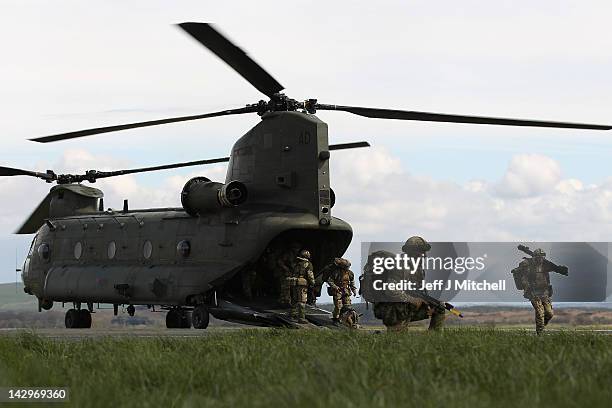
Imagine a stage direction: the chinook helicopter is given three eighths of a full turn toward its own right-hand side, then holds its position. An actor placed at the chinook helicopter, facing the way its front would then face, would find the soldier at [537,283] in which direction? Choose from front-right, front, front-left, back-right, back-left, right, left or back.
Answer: front

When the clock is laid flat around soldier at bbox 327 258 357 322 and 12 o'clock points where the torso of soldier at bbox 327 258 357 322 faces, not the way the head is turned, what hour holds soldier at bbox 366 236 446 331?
soldier at bbox 366 236 446 331 is roughly at 1 o'clock from soldier at bbox 327 258 357 322.

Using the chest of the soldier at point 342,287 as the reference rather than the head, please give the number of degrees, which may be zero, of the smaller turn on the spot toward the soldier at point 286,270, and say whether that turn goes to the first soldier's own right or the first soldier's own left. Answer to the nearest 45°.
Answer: approximately 135° to the first soldier's own right

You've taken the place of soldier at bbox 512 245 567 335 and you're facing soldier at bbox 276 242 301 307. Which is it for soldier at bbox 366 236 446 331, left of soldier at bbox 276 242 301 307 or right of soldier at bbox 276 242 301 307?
left

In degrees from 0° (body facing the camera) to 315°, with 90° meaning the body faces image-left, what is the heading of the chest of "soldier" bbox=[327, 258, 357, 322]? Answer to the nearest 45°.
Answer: approximately 315°

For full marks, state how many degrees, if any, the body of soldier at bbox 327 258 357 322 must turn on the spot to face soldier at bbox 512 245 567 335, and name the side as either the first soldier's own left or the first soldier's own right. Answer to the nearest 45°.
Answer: approximately 45° to the first soldier's own left

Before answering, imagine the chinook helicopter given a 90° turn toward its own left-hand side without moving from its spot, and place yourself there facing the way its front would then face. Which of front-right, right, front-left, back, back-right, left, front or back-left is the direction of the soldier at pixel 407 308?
left

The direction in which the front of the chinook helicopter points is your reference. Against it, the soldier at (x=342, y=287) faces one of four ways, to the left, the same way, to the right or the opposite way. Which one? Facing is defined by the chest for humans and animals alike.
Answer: the opposite way

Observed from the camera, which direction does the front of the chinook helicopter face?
facing away from the viewer and to the left of the viewer
